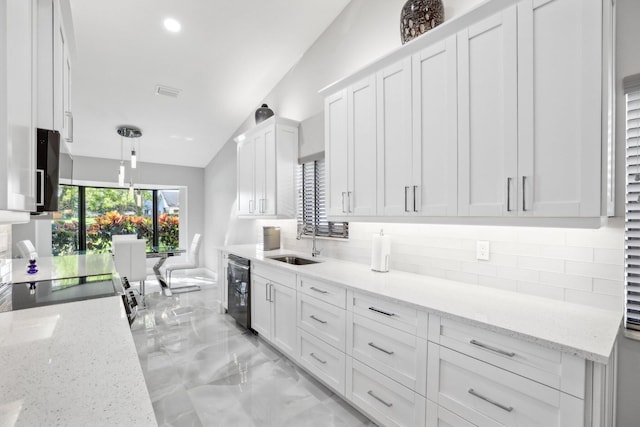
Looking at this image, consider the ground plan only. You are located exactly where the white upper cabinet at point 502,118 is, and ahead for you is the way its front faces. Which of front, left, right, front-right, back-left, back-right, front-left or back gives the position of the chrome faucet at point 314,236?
right

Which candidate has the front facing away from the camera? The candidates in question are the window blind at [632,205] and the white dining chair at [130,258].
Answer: the white dining chair

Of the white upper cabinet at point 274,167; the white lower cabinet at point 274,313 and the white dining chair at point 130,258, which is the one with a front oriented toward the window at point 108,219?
the white dining chair

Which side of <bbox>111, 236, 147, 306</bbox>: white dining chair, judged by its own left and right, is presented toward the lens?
back

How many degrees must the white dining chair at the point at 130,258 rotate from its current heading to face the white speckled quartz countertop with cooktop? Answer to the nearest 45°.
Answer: approximately 180°

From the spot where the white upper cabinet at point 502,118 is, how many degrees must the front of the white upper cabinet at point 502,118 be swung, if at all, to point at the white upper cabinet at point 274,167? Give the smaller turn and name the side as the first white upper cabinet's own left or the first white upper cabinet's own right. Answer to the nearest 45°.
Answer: approximately 90° to the first white upper cabinet's own right

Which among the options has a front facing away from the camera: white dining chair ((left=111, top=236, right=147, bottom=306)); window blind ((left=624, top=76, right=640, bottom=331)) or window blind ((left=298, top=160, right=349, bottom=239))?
the white dining chair

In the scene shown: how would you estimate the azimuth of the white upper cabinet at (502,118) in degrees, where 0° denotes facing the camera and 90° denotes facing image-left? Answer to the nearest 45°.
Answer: approximately 45°

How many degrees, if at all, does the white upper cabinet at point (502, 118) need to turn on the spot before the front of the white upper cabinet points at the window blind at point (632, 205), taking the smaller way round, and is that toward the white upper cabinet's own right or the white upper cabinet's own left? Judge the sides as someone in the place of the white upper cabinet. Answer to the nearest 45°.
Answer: approximately 135° to the white upper cabinet's own left

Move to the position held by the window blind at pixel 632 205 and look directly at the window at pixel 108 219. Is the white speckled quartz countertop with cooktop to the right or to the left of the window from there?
left

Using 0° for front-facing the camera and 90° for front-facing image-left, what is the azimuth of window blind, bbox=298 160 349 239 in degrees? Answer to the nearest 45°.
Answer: approximately 45°

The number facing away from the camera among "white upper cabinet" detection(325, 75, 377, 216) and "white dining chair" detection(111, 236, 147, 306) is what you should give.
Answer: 1

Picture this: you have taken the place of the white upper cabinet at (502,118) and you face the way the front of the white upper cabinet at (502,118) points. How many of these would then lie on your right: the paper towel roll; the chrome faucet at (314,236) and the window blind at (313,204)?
3
